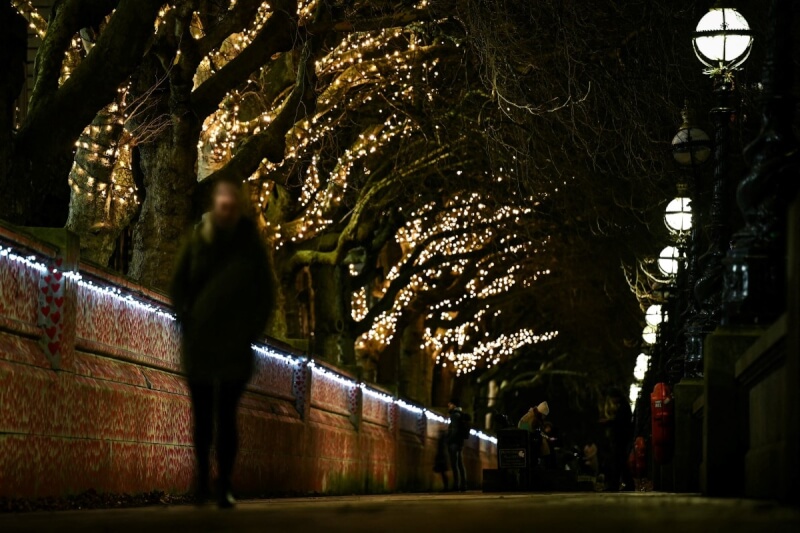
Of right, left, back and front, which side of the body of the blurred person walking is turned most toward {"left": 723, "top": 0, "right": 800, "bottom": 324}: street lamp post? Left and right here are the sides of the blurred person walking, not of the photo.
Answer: left

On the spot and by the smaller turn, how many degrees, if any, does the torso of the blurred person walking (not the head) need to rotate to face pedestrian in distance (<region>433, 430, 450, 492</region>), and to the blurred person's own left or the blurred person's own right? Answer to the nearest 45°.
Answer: approximately 180°

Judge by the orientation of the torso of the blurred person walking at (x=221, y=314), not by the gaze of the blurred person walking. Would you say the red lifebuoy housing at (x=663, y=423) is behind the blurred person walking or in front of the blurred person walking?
behind

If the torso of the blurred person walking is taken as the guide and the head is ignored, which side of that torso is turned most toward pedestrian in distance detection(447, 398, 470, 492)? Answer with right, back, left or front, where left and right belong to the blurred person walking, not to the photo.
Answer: back

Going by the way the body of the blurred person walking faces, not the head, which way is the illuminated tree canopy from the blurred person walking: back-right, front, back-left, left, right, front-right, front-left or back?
back

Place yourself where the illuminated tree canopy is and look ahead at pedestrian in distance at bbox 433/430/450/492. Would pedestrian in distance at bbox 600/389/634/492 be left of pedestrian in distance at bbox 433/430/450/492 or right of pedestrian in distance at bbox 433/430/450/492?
right

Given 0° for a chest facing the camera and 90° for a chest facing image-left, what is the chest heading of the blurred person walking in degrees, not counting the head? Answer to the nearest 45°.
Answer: approximately 0°

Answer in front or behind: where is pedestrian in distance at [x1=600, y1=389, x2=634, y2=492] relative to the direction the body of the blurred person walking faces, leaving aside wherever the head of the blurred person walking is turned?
behind

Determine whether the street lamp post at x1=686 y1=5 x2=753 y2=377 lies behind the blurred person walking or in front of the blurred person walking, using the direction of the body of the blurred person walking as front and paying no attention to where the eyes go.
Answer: behind
